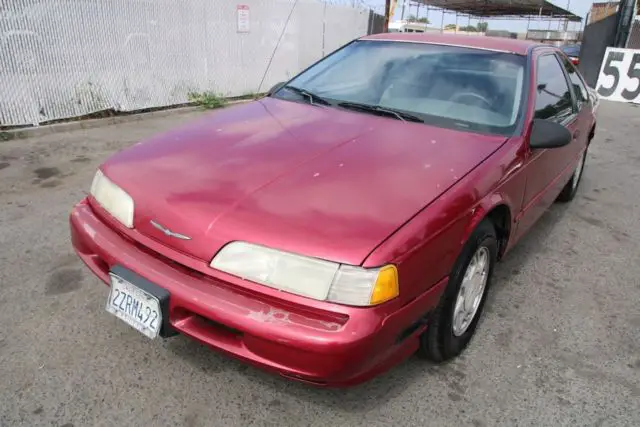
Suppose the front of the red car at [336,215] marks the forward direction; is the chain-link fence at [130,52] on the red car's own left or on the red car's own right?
on the red car's own right

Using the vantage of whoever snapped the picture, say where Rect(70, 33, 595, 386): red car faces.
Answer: facing the viewer and to the left of the viewer

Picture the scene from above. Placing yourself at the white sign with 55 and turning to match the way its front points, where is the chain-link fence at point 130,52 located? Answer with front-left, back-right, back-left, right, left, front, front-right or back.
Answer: front-right

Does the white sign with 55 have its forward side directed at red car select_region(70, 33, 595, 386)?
yes

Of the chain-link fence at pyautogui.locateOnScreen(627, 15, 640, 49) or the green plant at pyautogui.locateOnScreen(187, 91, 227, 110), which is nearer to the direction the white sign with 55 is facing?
the green plant

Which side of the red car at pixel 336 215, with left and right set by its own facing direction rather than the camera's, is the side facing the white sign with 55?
back

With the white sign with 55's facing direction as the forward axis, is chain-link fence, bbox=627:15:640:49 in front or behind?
behind

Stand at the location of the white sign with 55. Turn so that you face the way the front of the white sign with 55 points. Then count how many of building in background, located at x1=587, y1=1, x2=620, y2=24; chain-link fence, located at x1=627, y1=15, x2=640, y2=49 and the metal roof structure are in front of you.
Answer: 0

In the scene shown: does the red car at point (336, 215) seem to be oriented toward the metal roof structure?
no

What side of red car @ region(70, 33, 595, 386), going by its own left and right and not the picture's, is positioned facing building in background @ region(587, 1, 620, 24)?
back

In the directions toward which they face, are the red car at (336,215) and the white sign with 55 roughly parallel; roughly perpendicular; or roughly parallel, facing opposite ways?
roughly parallel

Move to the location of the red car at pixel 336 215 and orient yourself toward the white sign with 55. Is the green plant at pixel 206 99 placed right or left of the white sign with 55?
left

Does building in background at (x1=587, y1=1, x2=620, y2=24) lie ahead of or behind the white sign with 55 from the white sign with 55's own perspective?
behind

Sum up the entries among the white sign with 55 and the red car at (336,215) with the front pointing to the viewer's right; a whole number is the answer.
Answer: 0

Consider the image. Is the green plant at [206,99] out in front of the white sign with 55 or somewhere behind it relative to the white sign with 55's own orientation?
in front

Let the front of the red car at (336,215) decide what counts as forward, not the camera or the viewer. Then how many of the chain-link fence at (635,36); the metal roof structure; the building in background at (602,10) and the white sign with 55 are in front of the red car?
0

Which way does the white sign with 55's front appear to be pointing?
toward the camera

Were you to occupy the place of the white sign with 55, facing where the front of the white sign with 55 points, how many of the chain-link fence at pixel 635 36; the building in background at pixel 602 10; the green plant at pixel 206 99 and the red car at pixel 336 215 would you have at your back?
2

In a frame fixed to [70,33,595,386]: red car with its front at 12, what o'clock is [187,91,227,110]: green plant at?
The green plant is roughly at 4 o'clock from the red car.
